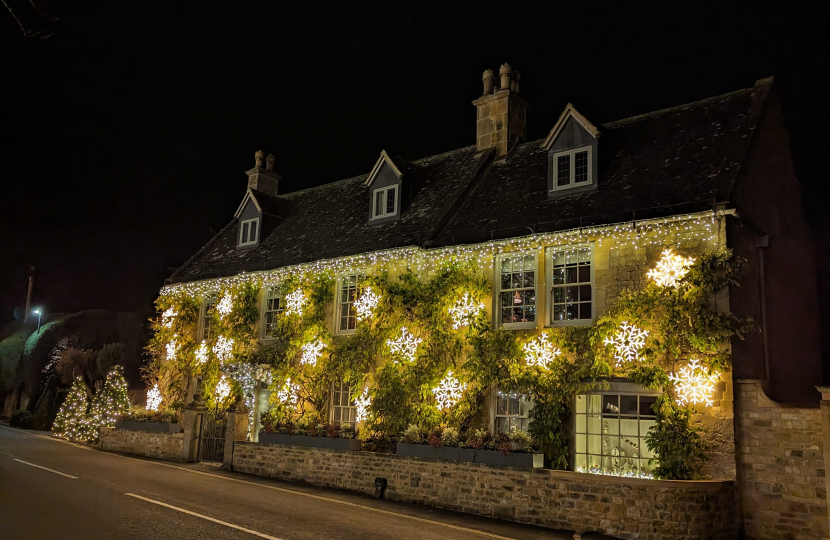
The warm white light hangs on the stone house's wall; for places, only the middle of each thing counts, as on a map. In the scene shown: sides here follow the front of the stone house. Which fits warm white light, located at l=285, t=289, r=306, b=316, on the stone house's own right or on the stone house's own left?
on the stone house's own right

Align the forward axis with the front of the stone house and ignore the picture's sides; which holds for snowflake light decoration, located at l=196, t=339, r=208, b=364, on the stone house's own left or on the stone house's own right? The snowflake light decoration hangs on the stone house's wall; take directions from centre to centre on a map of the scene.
on the stone house's own right

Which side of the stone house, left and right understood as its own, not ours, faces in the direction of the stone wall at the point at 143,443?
right

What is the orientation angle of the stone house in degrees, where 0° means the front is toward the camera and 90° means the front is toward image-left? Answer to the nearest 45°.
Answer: approximately 45°

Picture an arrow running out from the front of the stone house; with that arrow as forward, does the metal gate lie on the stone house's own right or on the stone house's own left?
on the stone house's own right

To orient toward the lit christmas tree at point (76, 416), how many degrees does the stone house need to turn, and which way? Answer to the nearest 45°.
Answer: approximately 90° to its right
